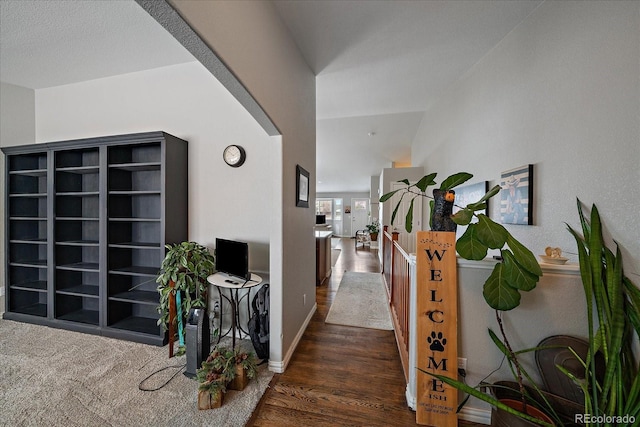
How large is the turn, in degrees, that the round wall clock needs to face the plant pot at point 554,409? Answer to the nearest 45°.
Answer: approximately 90° to its left

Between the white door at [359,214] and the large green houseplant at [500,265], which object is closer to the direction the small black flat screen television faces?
the large green houseplant

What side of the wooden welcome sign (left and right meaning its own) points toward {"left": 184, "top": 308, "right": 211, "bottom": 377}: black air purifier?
right

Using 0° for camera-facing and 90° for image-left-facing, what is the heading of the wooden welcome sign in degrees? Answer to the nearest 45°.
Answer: approximately 0°

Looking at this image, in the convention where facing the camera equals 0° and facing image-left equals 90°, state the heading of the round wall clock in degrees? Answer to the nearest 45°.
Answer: approximately 45°

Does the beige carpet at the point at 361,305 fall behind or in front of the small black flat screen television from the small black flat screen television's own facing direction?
behind

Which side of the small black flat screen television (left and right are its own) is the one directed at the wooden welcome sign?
left

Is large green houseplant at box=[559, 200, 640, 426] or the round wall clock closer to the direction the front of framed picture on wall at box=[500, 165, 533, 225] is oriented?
the round wall clock

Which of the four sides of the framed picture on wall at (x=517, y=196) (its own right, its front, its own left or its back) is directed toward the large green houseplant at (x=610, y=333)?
left

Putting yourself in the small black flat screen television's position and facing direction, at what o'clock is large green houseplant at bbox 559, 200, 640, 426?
The large green houseplant is roughly at 9 o'clock from the small black flat screen television.
